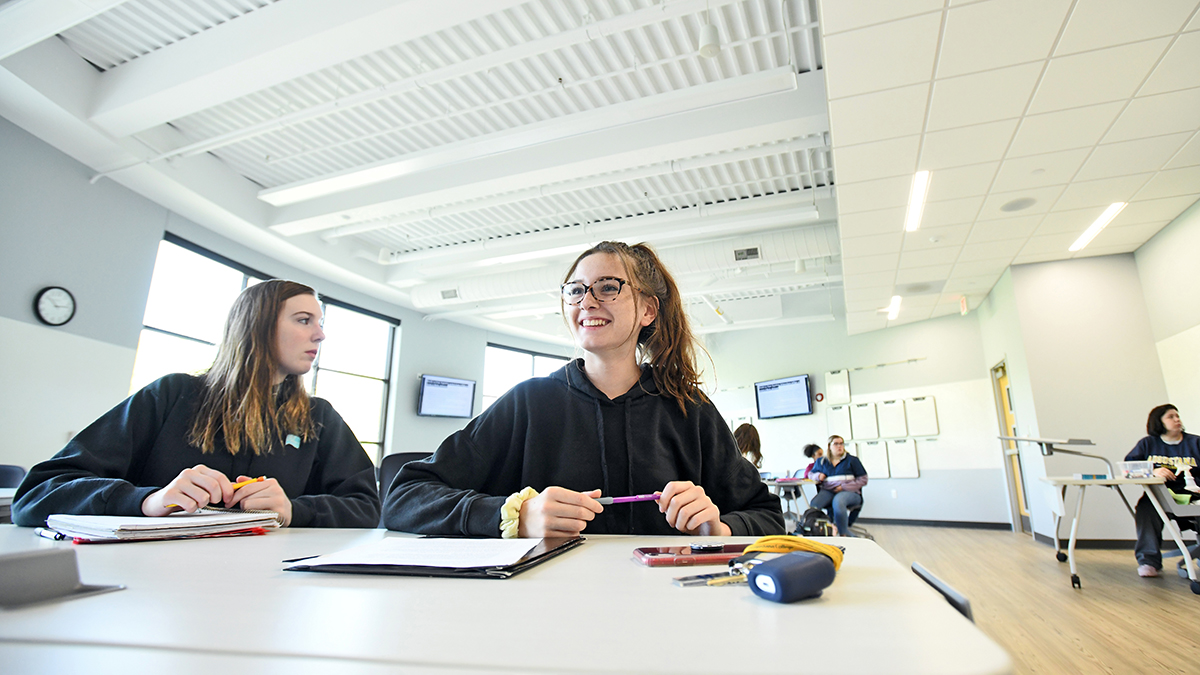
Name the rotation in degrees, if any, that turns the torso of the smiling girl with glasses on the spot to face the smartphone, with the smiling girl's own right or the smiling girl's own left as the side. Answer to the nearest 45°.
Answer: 0° — they already face it

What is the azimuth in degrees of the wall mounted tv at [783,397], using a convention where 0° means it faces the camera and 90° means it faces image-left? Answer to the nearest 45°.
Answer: approximately 0°

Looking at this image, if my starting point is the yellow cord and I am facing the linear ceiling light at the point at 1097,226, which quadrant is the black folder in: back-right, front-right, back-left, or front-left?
back-left

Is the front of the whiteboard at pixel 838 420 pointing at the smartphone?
yes

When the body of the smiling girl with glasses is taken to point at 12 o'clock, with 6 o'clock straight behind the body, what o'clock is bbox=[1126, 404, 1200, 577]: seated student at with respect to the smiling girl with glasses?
The seated student is roughly at 8 o'clock from the smiling girl with glasses.

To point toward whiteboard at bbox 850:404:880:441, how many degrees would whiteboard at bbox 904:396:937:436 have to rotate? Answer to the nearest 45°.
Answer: approximately 90° to its right

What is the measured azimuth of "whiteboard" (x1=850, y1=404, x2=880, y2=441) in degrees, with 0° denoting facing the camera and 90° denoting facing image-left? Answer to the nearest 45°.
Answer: approximately 0°
